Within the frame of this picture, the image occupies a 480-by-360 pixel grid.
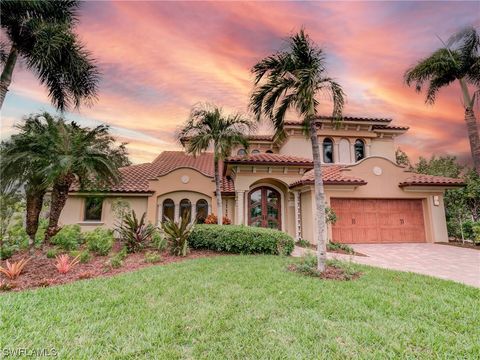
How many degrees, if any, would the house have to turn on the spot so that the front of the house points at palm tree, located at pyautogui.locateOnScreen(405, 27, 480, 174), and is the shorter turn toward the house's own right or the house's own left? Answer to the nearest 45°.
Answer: approximately 90° to the house's own left

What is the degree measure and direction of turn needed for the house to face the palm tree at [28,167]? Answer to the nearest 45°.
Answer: approximately 45° to its right

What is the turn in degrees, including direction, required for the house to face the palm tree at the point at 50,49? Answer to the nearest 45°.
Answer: approximately 45° to its right

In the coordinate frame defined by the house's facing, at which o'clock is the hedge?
The hedge is roughly at 1 o'clock from the house.

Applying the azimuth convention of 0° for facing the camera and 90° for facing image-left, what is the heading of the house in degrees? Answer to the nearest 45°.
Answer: approximately 0°

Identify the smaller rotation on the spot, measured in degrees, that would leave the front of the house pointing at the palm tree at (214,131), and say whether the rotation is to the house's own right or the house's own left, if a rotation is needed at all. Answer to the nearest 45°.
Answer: approximately 45° to the house's own right

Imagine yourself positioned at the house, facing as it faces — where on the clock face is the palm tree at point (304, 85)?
The palm tree is roughly at 12 o'clock from the house.
